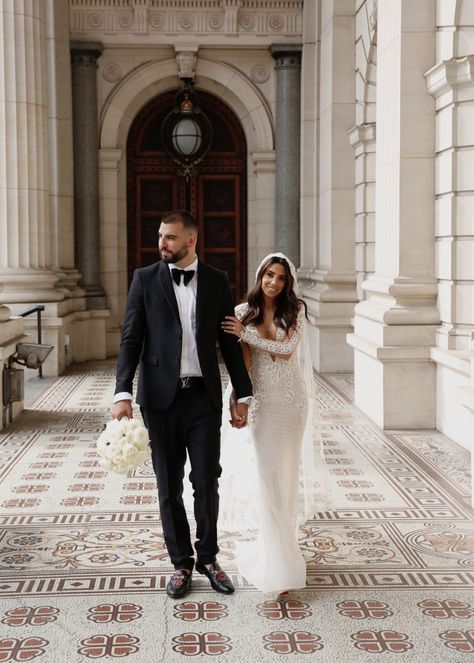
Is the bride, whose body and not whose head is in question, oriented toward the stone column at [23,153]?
no

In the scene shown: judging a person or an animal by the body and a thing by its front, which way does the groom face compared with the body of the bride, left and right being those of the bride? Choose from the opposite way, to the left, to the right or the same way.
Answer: the same way

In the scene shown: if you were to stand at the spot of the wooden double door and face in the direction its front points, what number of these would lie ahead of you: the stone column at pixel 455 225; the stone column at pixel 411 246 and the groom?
3

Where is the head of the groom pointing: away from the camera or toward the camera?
toward the camera

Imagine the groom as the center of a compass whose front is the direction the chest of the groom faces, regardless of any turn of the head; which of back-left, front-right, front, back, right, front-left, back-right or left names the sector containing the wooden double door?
back

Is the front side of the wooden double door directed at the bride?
yes

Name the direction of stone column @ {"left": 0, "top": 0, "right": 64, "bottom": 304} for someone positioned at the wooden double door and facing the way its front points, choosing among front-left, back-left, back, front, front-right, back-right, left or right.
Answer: front-right

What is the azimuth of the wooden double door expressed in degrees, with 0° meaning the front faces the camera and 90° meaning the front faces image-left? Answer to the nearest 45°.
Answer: approximately 0°

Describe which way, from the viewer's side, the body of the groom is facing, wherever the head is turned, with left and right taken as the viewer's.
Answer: facing the viewer

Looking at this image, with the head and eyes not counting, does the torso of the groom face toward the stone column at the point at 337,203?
no

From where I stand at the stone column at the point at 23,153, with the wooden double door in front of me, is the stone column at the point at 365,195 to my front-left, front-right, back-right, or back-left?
front-right

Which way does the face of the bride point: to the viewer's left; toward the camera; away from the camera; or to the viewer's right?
toward the camera

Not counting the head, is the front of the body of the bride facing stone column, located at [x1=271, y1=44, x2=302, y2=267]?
no

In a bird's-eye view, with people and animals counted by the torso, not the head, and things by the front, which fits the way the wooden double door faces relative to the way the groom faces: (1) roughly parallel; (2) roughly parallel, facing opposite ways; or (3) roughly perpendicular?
roughly parallel

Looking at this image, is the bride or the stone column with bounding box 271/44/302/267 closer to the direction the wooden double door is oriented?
the bride

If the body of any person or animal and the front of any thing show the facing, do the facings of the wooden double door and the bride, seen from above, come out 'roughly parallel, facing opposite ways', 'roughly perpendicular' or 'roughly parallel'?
roughly parallel

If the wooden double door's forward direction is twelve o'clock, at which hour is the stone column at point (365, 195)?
The stone column is roughly at 11 o'clock from the wooden double door.

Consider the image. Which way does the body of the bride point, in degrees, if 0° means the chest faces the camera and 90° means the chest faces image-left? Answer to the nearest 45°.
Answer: approximately 0°
